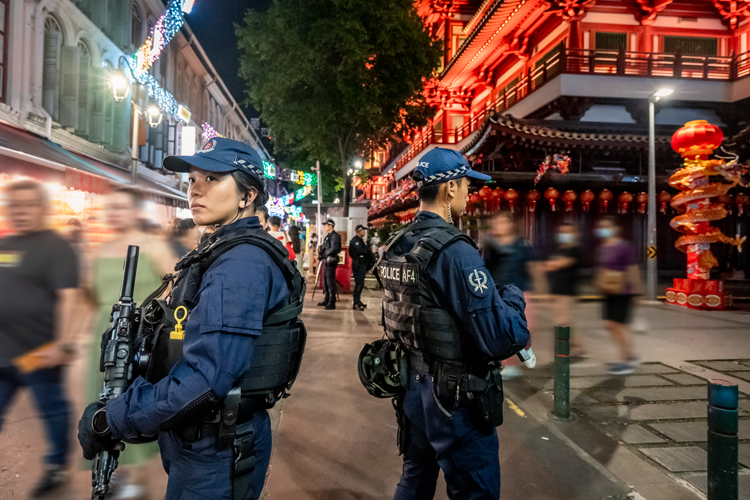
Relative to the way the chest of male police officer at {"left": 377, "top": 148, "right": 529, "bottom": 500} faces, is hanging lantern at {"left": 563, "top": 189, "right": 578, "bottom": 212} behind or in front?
in front

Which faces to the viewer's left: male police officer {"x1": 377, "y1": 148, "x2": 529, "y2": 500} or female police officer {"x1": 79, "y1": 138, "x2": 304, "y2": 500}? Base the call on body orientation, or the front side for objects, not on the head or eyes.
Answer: the female police officer

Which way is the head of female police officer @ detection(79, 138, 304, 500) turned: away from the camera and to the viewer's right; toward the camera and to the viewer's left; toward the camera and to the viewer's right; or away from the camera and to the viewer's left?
toward the camera and to the viewer's left

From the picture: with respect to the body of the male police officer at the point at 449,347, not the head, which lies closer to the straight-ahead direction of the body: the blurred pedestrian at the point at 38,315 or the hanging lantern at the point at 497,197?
the hanging lantern

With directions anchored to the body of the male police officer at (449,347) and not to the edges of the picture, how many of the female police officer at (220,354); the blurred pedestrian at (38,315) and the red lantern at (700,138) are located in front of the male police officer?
1

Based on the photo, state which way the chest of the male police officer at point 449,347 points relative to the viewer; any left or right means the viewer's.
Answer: facing away from the viewer and to the right of the viewer

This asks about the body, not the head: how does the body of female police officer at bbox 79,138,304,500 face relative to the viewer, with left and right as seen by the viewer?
facing to the left of the viewer

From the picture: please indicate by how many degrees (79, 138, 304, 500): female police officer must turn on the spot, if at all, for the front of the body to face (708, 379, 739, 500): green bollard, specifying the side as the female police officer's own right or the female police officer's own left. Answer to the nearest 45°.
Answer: approximately 180°

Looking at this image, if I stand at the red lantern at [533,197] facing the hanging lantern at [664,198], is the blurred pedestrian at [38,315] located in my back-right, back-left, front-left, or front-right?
back-right

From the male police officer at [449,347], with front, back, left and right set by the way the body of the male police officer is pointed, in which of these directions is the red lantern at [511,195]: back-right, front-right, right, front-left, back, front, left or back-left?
front-left

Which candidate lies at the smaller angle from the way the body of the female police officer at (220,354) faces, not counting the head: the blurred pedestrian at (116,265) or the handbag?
the blurred pedestrian

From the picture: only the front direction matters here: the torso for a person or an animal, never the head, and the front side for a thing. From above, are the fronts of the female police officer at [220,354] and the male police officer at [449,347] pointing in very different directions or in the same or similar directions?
very different directions
